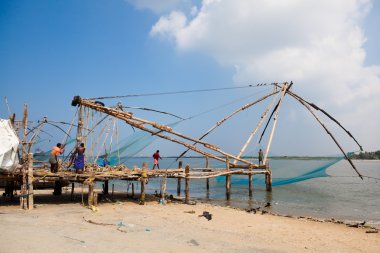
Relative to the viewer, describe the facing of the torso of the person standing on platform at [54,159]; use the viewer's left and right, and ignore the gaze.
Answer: facing to the right of the viewer

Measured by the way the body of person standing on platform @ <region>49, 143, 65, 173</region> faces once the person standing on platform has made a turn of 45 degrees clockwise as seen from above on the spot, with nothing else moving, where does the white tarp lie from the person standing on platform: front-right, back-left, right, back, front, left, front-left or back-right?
right
